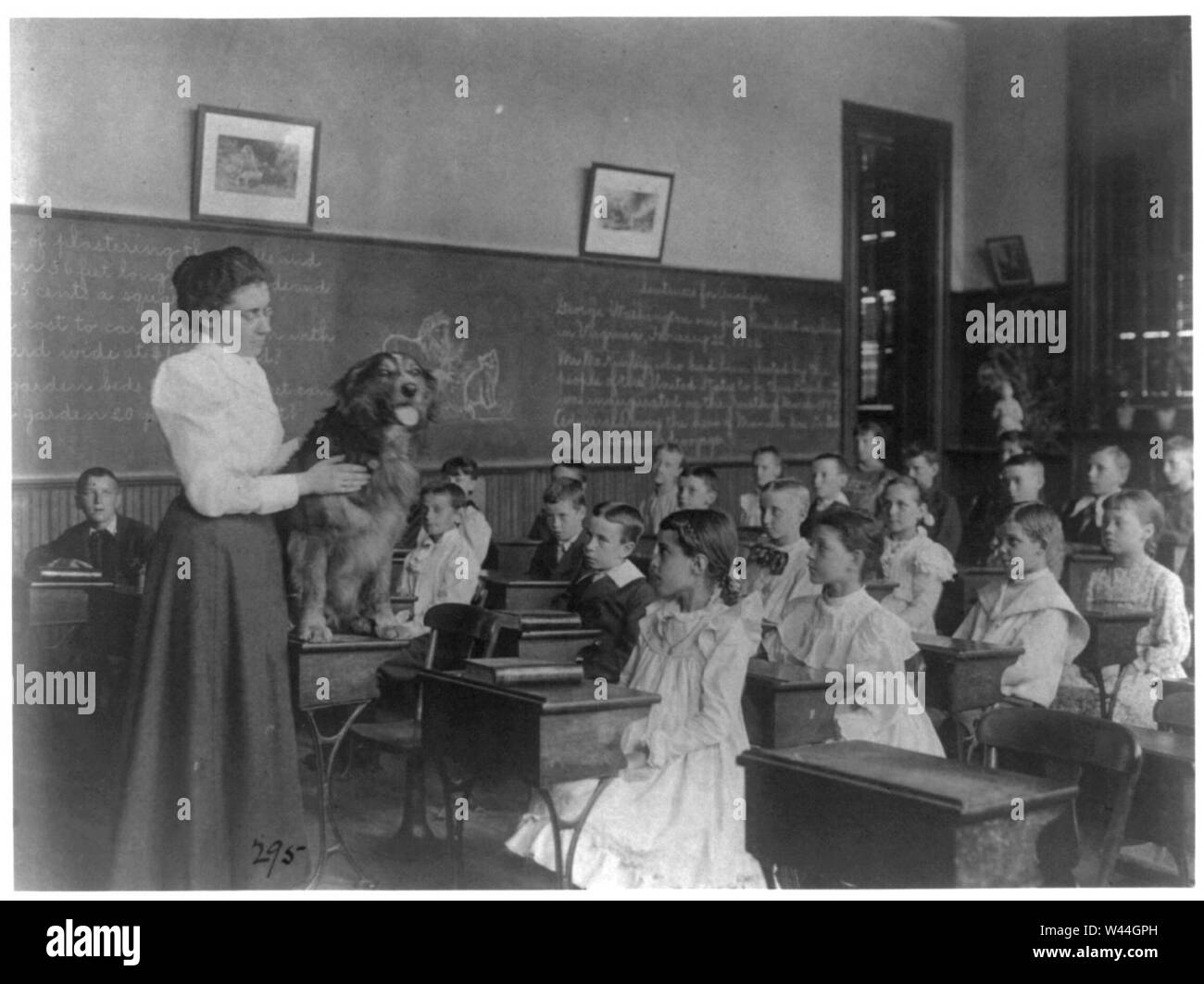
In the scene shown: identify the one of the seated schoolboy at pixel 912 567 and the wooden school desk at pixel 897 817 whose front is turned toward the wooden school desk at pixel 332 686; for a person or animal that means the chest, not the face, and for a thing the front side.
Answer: the seated schoolboy

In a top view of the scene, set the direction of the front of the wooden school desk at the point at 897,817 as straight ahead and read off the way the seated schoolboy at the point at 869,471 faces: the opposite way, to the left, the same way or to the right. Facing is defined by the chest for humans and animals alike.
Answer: the opposite way

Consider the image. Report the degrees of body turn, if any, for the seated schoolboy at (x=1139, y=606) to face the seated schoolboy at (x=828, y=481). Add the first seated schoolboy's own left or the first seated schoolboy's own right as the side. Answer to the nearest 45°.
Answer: approximately 90° to the first seated schoolboy's own right

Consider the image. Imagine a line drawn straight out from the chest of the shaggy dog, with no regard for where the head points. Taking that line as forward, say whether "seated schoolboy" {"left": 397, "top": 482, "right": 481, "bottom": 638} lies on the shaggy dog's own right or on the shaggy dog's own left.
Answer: on the shaggy dog's own left

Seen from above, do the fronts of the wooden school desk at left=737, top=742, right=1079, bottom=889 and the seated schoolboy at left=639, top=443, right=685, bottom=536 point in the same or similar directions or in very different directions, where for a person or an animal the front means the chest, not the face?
very different directions

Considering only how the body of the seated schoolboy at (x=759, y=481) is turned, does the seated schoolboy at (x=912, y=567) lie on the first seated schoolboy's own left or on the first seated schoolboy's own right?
on the first seated schoolboy's own left

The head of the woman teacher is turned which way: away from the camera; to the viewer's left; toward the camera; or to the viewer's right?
to the viewer's right

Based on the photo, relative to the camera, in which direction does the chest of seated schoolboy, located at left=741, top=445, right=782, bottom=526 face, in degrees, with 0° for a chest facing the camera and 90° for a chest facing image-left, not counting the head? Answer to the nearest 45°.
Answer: approximately 45°
